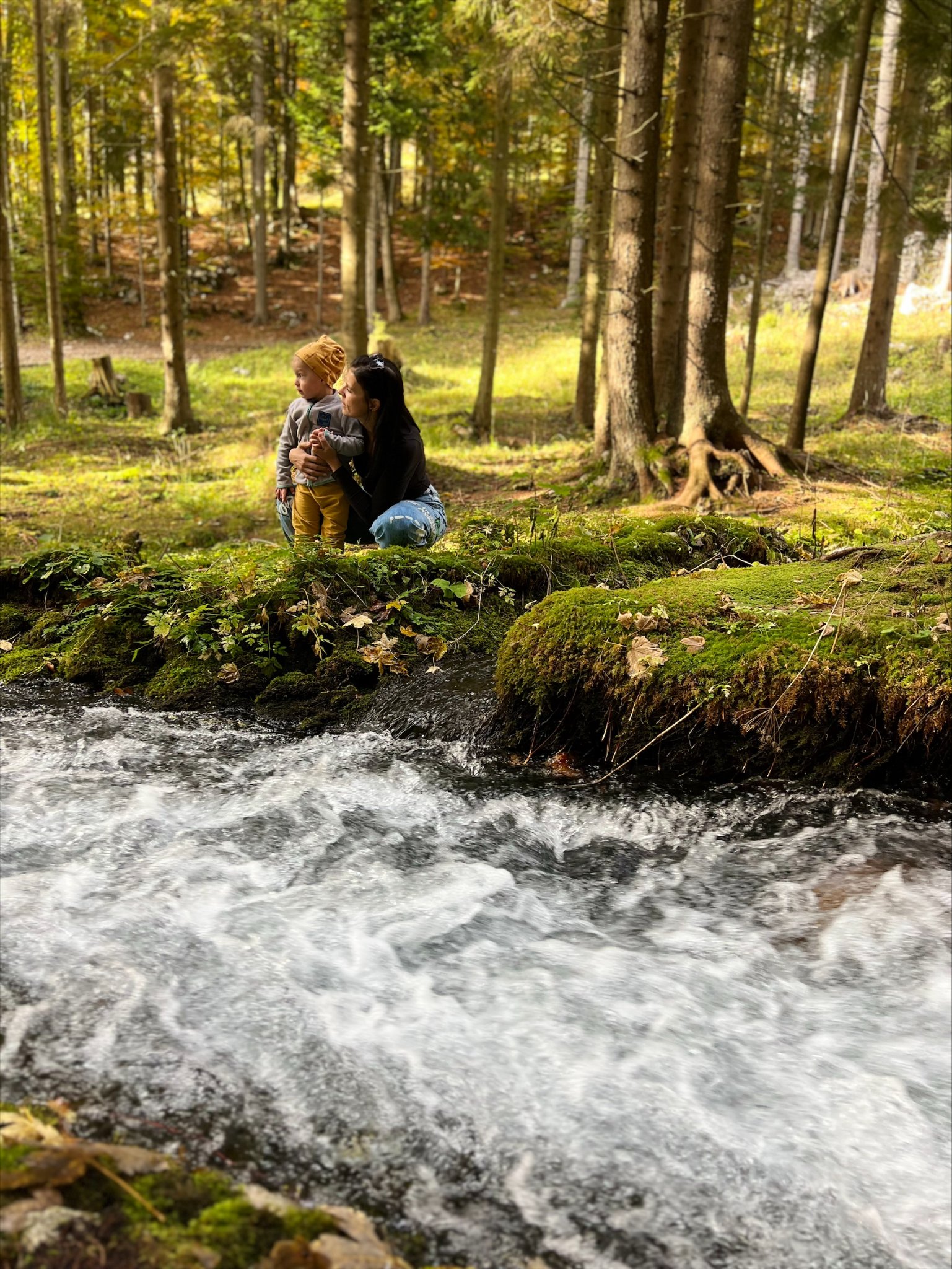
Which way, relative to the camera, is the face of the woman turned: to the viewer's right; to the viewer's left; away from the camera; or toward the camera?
to the viewer's left

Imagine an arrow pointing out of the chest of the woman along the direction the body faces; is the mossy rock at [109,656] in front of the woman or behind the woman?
in front

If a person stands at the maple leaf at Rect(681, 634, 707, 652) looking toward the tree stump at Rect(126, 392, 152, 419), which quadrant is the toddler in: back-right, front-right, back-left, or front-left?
front-left

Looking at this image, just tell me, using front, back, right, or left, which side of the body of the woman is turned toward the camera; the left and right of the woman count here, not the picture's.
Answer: left

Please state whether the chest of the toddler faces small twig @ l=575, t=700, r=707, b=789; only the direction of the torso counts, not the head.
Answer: no

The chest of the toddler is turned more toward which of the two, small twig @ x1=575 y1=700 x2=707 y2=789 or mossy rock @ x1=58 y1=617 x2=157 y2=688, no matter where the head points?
the mossy rock

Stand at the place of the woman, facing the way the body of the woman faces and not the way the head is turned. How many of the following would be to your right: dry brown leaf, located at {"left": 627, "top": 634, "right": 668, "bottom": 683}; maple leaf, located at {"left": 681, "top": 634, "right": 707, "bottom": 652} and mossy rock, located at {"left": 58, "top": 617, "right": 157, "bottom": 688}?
0

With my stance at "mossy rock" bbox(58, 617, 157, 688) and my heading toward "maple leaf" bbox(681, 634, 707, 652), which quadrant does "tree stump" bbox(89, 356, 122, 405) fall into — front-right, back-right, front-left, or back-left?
back-left

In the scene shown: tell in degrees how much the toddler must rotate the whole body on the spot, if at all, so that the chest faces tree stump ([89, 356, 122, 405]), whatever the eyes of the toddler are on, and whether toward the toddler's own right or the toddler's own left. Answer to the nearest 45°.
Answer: approximately 135° to the toddler's own right

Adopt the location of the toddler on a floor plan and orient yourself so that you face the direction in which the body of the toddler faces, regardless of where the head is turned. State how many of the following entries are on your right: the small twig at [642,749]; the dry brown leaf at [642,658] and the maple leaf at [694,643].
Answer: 0

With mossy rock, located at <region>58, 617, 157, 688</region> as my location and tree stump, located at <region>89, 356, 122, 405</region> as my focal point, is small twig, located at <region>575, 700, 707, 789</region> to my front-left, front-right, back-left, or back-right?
back-right

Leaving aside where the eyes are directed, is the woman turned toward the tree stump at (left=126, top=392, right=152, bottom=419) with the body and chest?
no

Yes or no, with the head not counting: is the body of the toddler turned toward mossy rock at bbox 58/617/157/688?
yes

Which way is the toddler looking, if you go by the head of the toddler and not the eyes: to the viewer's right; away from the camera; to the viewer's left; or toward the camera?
to the viewer's left

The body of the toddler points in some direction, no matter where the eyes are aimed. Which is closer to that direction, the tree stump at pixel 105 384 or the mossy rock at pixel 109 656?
the mossy rock
